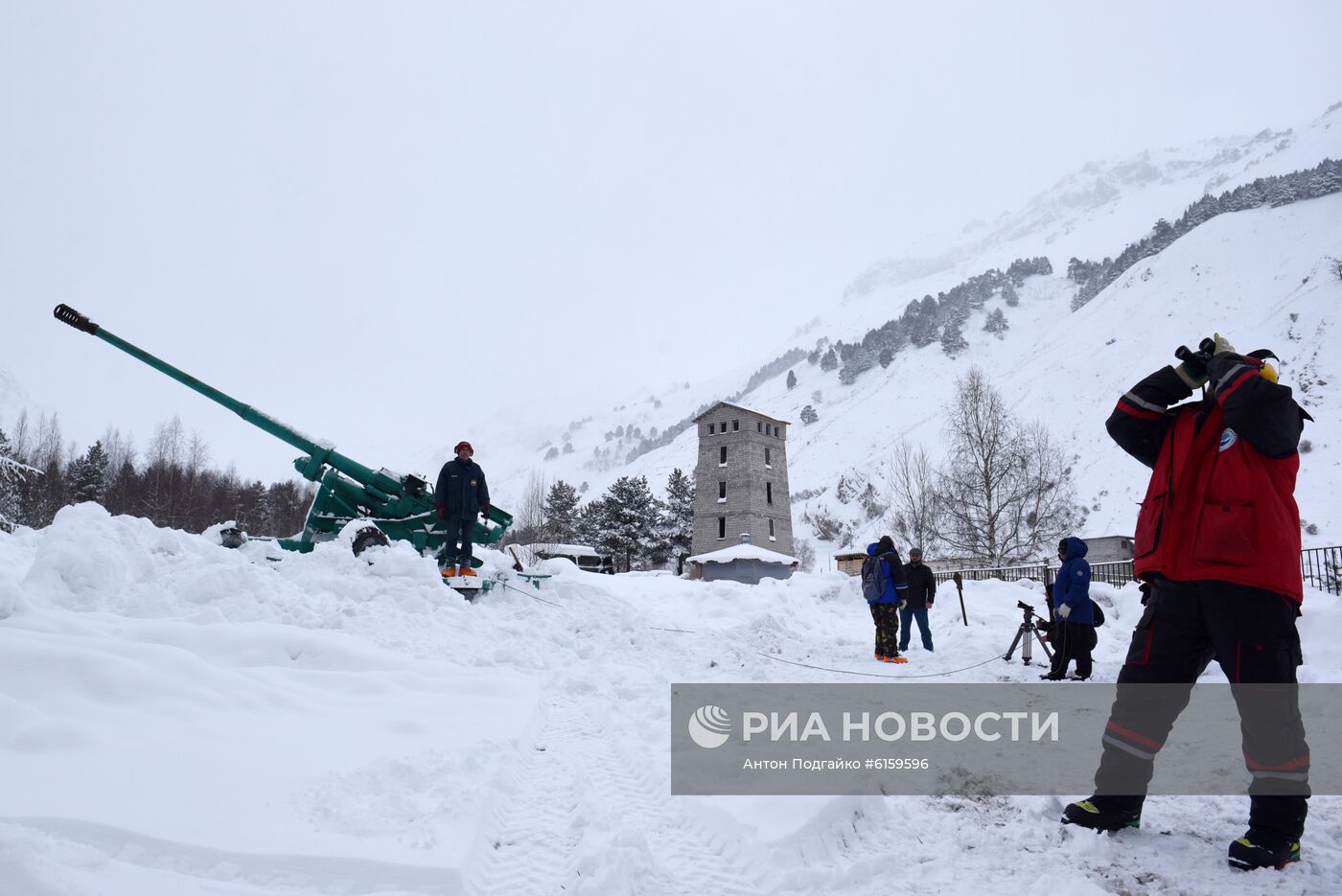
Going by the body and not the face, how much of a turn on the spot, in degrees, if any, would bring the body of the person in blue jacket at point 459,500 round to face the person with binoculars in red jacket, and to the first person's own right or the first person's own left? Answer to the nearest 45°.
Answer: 0° — they already face them

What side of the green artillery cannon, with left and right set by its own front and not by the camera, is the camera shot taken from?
left

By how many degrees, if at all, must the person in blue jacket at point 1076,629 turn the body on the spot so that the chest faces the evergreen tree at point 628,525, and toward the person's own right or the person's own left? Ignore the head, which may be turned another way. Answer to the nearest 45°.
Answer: approximately 45° to the person's own right

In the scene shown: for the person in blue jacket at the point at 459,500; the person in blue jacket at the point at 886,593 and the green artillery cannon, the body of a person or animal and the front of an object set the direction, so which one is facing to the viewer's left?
the green artillery cannon

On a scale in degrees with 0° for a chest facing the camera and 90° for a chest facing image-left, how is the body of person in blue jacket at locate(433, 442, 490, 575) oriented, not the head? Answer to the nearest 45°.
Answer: approximately 0°

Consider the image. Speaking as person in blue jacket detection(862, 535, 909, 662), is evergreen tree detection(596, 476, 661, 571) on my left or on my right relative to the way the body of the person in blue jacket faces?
on my left

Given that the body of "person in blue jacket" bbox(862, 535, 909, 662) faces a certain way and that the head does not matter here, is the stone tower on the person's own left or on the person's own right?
on the person's own left

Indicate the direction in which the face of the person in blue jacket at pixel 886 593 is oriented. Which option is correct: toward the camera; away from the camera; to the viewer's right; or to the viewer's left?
away from the camera

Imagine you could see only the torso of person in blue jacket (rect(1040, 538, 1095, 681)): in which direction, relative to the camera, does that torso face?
to the viewer's left

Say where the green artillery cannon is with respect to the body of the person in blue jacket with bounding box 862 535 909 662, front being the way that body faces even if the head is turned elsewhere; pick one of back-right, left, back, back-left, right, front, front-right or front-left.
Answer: back-left
